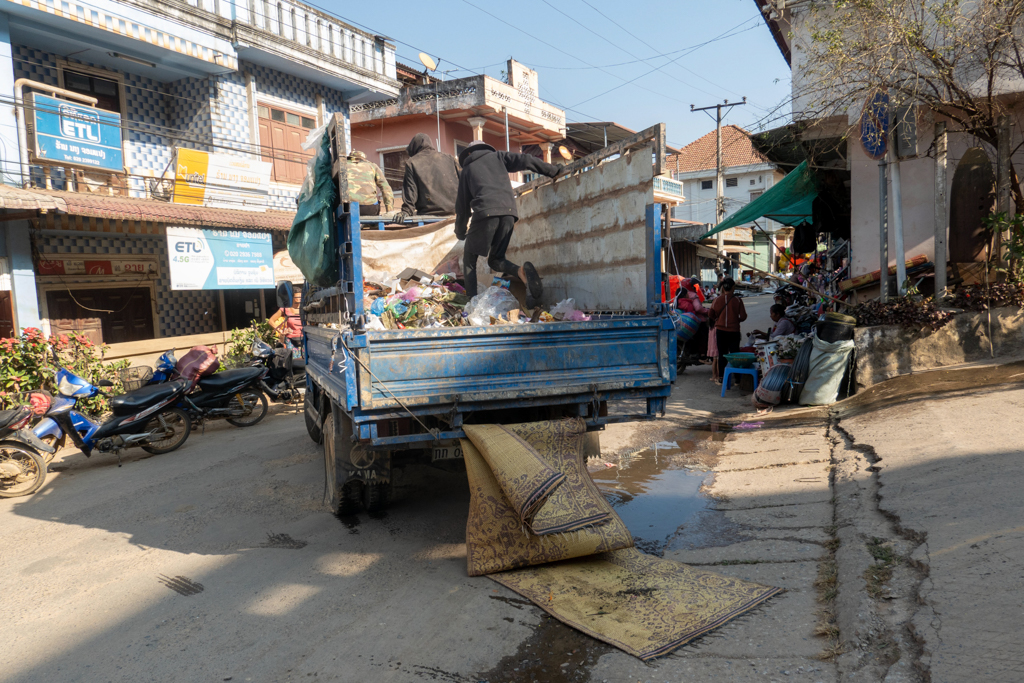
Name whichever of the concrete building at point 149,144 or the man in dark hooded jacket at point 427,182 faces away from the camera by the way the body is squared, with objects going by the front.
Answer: the man in dark hooded jacket

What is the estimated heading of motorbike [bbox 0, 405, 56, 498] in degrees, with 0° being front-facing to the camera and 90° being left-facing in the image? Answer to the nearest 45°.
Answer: approximately 90°

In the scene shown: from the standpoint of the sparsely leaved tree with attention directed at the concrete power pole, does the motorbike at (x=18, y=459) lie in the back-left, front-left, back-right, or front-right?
back-left

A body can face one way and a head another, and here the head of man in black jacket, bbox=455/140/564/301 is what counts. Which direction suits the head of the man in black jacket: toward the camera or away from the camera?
away from the camera

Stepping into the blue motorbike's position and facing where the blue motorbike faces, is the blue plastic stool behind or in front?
behind

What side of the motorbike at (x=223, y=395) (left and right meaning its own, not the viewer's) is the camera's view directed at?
left

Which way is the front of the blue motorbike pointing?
to the viewer's left

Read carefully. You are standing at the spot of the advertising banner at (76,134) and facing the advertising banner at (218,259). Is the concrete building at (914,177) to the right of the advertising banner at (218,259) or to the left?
right
